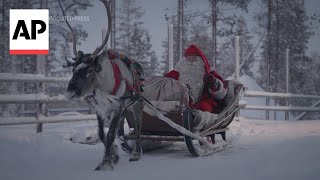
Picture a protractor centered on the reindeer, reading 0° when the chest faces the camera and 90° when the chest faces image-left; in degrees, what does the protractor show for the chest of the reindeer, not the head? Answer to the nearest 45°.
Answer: approximately 45°

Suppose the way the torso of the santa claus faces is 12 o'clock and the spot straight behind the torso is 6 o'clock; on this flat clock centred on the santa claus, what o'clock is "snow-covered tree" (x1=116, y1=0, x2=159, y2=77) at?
The snow-covered tree is roughly at 4 o'clock from the santa claus.

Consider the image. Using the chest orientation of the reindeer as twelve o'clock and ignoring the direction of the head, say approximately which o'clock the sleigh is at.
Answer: The sleigh is roughly at 6 o'clock from the reindeer.

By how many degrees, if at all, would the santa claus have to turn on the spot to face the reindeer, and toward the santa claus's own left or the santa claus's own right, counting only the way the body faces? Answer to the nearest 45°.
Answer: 0° — they already face it

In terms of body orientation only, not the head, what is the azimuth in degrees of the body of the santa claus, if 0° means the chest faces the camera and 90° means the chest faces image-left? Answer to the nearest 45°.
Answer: approximately 45°

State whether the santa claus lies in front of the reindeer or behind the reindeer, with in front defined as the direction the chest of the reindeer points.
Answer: behind

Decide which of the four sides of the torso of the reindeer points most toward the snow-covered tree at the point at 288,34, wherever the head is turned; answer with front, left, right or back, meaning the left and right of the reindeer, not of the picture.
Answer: back

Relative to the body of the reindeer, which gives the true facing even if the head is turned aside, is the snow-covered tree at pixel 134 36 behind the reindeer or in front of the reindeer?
behind
